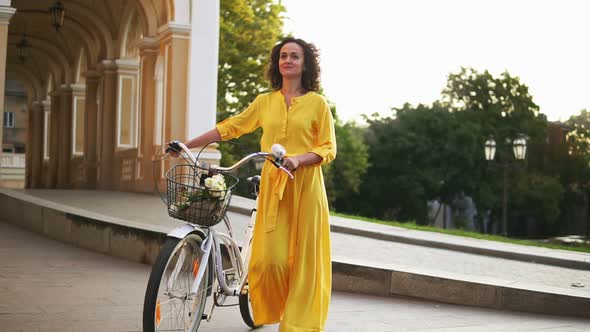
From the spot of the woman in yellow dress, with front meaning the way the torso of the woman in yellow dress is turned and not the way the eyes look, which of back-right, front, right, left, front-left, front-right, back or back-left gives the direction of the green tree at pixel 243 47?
back-right

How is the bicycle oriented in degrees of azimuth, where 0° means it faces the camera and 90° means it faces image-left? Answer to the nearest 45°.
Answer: approximately 45°

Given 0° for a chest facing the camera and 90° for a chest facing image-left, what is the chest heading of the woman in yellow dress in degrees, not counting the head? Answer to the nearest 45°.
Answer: approximately 45°

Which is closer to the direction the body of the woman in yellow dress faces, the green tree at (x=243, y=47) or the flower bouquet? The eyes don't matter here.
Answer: the flower bouquet

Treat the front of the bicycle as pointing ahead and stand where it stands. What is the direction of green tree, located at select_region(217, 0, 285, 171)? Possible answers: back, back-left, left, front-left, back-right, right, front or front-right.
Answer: back-right
